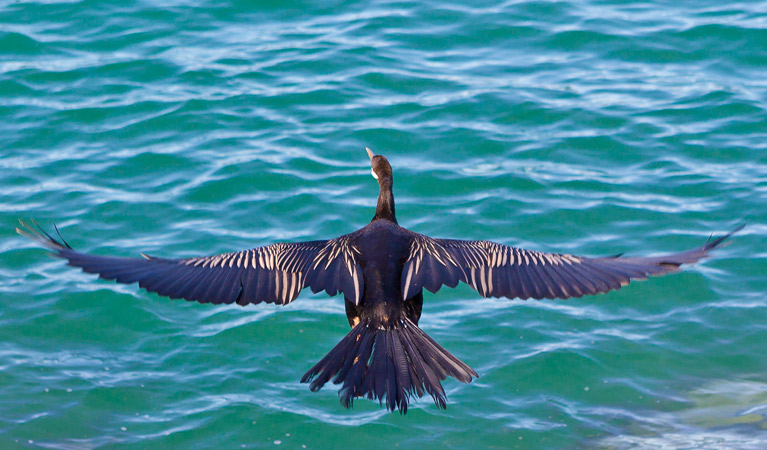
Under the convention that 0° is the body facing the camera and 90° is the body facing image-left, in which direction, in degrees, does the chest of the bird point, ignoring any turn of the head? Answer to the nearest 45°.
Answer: approximately 180°
